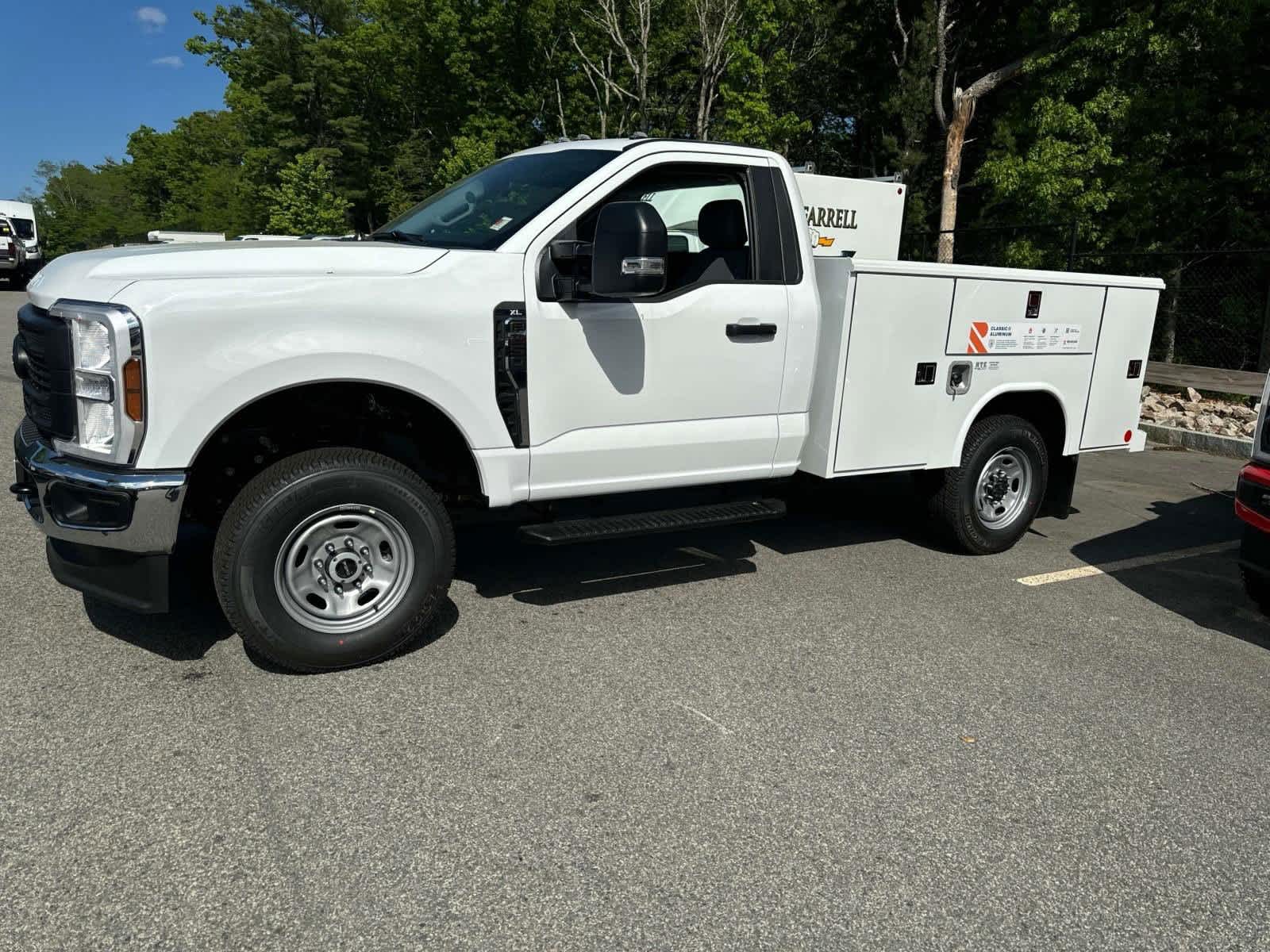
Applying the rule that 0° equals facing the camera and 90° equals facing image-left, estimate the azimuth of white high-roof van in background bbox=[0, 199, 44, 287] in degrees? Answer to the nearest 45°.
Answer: approximately 315°

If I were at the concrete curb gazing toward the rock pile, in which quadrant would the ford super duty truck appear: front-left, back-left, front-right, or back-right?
back-left

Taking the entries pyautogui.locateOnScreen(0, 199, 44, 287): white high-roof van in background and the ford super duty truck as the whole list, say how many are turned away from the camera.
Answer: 0

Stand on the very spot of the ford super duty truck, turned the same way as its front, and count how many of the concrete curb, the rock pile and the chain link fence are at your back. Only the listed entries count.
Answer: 3

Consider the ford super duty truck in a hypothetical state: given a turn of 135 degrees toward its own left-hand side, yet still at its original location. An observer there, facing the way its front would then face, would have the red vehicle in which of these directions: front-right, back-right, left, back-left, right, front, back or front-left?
front

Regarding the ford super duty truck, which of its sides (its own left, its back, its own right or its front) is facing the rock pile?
back

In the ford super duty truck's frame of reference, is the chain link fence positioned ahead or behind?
behind

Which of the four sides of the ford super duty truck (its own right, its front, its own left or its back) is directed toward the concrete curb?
back

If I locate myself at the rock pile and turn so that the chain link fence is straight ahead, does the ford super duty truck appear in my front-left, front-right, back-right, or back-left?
back-left
